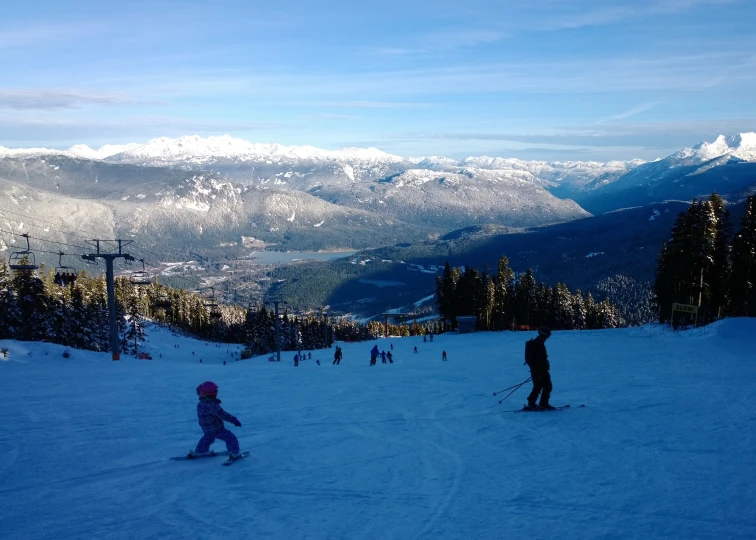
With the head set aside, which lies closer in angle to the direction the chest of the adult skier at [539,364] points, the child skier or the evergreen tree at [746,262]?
the evergreen tree

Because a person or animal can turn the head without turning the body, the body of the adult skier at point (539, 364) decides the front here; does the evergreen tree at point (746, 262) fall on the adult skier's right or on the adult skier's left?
on the adult skier's left

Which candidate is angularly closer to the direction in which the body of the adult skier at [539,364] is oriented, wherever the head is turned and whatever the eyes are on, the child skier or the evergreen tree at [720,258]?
the evergreen tree

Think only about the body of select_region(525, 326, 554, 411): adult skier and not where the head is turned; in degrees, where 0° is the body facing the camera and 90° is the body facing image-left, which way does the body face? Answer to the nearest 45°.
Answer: approximately 270°

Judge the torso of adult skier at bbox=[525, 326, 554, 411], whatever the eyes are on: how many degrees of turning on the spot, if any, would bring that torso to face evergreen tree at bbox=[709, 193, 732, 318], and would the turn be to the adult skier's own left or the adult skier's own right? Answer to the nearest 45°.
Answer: approximately 90° to the adult skier's own left
